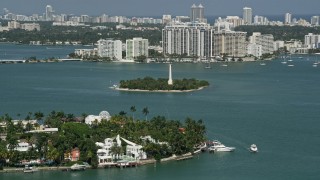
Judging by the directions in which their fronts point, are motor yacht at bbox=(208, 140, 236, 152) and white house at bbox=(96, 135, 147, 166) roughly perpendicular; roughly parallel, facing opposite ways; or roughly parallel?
roughly perpendicular

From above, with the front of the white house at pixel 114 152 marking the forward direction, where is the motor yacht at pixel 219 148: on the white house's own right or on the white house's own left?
on the white house's own left

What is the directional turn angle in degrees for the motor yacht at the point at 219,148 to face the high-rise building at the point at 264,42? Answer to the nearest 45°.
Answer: approximately 90° to its left

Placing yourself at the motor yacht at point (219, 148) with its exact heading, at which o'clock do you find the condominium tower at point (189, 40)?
The condominium tower is roughly at 9 o'clock from the motor yacht.

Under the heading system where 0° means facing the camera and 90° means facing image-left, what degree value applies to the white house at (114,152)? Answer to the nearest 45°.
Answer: approximately 0°

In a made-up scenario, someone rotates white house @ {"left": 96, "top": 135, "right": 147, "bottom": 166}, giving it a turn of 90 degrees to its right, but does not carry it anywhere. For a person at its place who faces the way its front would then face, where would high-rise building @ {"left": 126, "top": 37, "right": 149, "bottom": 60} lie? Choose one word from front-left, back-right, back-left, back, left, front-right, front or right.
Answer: right

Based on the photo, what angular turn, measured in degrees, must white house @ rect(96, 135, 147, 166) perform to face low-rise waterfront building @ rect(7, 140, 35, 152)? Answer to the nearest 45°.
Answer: approximately 90° to its right

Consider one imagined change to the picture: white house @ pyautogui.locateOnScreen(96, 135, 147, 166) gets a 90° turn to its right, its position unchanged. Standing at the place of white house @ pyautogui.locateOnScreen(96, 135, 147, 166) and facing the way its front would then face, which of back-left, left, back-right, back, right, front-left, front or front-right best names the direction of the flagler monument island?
right

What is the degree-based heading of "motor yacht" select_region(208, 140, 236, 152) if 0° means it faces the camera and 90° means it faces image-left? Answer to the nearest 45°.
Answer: approximately 270°

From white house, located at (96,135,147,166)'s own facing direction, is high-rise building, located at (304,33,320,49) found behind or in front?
behind

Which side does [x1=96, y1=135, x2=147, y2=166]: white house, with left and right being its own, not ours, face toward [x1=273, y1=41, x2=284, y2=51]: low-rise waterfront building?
back
